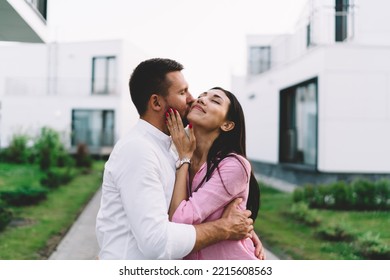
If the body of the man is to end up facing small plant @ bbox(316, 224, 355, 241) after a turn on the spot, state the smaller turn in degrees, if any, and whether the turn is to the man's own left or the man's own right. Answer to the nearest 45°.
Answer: approximately 45° to the man's own left

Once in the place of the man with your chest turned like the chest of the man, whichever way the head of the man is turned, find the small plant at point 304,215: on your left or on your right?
on your left

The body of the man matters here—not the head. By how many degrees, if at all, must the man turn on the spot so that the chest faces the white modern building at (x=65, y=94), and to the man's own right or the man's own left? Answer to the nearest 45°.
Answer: approximately 90° to the man's own left

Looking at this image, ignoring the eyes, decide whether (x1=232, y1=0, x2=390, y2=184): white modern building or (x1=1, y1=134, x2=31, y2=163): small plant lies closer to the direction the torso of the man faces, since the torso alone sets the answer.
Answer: the white modern building

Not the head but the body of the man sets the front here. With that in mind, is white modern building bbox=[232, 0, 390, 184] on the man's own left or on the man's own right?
on the man's own left

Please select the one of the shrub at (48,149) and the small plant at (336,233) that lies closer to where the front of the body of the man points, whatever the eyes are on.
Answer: the small plant

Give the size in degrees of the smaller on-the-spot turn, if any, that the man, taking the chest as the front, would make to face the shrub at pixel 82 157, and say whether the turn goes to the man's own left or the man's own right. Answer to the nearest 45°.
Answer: approximately 90° to the man's own left

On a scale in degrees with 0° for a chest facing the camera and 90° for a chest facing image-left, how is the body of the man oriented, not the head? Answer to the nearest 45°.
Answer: approximately 270°
